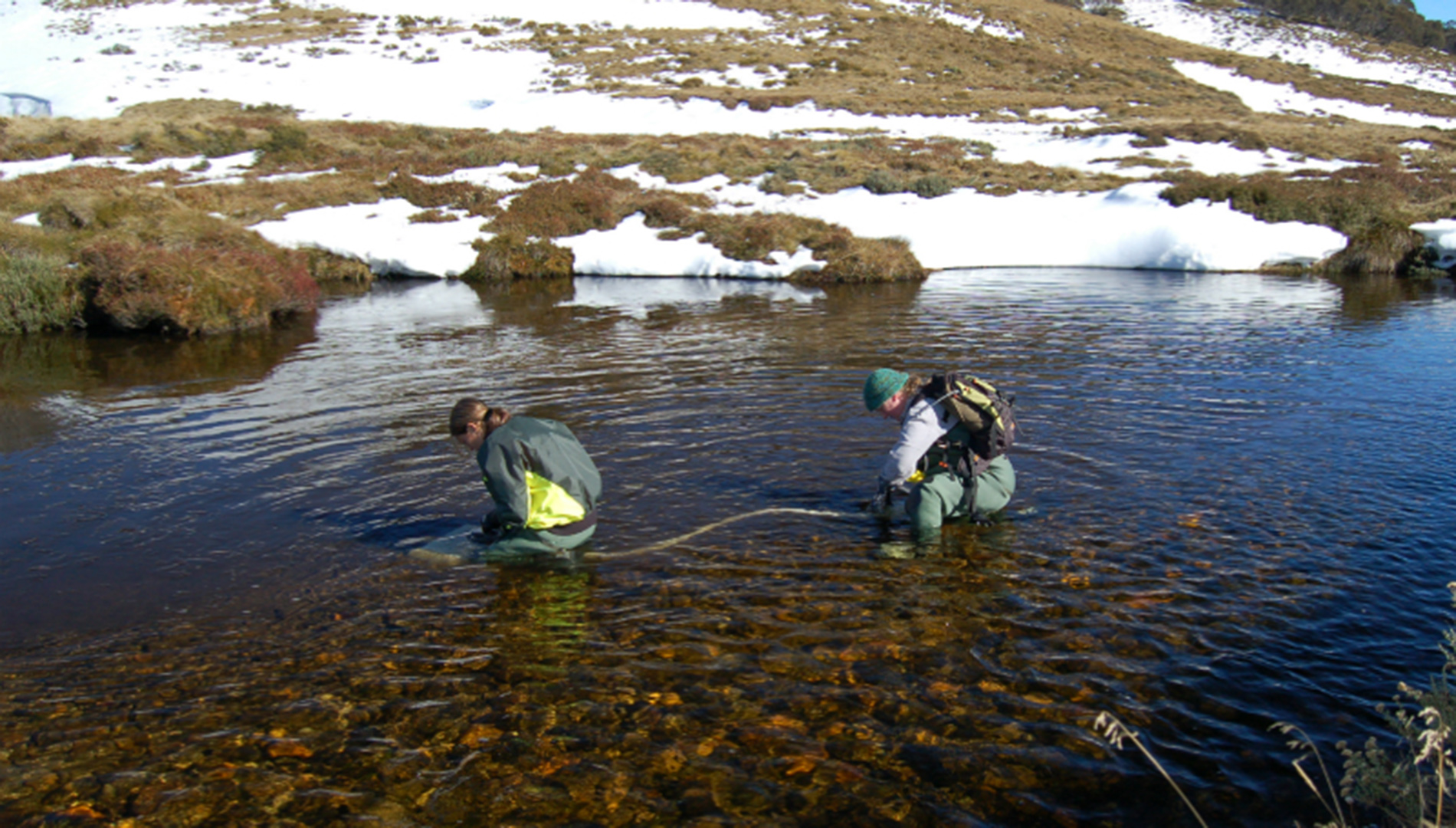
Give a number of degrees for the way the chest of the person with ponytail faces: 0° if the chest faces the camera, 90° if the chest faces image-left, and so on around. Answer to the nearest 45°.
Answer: approximately 90°

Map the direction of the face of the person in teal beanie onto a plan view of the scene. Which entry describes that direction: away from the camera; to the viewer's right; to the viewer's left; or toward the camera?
to the viewer's left

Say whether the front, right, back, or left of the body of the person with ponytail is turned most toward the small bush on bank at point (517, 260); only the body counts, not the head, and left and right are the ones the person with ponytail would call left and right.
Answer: right

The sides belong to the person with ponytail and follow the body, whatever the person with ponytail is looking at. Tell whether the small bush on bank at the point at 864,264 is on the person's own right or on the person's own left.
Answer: on the person's own right

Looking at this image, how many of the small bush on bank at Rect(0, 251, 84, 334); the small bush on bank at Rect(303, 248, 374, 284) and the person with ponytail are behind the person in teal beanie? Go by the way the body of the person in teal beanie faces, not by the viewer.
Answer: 0

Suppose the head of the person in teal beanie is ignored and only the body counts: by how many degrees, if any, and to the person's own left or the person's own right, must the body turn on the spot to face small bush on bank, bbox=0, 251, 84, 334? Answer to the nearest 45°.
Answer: approximately 45° to the person's own right

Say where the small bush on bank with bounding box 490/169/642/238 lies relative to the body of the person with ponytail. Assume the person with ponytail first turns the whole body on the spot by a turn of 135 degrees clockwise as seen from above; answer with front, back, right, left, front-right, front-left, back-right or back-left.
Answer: front-left

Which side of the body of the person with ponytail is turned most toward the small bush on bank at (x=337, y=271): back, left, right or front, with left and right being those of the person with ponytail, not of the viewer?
right

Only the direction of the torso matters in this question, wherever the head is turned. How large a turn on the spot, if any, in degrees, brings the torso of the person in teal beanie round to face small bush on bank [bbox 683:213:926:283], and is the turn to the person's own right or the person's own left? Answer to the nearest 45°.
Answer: approximately 90° to the person's own right

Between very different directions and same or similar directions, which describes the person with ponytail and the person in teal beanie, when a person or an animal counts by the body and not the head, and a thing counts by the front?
same or similar directions

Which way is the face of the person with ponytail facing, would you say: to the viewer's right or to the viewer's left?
to the viewer's left

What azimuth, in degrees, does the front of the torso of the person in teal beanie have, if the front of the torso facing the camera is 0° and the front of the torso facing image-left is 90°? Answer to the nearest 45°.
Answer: approximately 90°

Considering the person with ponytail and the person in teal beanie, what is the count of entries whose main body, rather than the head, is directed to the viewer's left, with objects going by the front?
2
